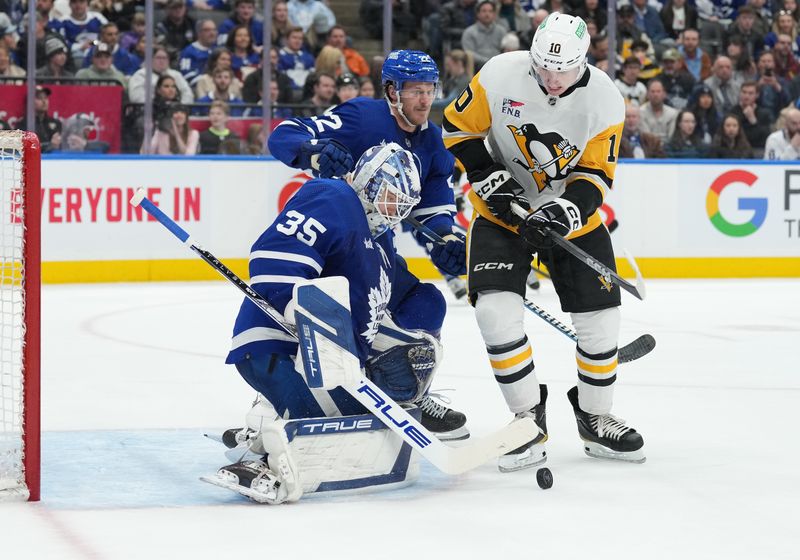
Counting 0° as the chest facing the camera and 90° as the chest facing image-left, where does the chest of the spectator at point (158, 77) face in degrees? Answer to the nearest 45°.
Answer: approximately 0°

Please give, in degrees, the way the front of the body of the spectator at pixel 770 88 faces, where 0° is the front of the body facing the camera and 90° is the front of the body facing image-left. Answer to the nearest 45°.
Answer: approximately 0°

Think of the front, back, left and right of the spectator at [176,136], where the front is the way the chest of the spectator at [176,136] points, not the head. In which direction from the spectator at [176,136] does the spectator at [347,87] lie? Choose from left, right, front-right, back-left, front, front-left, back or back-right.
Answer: left

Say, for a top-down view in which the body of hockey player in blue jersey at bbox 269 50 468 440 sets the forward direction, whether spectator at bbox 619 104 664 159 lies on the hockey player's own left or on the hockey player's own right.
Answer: on the hockey player's own left
